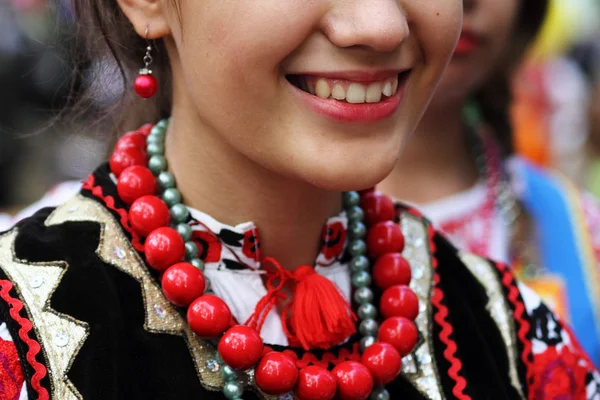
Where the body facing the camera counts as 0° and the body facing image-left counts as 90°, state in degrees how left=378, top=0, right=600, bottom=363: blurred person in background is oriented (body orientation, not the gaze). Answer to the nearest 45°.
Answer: approximately 45°

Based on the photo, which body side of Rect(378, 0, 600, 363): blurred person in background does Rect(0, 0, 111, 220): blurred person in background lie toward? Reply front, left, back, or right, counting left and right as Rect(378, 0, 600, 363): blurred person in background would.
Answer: right
